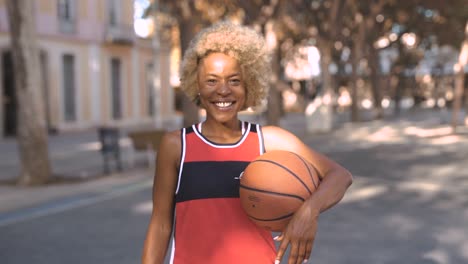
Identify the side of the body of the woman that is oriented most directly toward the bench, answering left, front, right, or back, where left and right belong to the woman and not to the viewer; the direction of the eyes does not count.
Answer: back

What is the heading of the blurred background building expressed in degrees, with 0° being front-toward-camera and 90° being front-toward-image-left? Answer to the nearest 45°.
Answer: approximately 315°

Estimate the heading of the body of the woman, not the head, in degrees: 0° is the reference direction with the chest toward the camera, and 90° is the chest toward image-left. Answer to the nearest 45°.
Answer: approximately 0°

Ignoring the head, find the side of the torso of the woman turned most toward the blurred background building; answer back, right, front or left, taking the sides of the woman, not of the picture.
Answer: back
